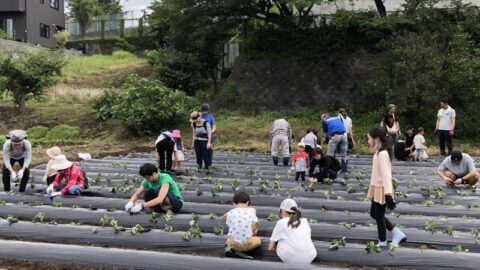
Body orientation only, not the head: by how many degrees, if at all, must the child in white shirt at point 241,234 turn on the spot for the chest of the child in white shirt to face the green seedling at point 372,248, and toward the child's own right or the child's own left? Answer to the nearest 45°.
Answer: approximately 90° to the child's own right

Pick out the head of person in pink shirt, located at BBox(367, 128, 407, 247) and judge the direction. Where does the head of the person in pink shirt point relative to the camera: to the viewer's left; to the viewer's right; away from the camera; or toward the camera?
to the viewer's left

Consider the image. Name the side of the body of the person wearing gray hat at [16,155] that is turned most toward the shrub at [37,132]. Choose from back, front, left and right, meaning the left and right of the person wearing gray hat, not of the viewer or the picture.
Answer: back

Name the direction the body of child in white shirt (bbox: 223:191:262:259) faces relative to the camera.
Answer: away from the camera

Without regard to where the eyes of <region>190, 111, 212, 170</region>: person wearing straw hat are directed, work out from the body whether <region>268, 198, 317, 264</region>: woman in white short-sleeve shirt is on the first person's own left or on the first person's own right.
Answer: on the first person's own left

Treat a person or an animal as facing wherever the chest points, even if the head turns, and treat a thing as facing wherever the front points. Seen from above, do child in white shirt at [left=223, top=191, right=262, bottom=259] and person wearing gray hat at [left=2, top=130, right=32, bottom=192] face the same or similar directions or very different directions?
very different directions

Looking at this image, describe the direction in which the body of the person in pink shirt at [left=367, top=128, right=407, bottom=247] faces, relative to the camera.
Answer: to the viewer's left

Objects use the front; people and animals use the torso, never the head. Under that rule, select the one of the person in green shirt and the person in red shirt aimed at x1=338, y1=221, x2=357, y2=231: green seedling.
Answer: the person in red shirt

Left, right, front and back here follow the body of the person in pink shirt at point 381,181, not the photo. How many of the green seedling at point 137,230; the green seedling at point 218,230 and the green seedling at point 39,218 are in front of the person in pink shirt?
3
